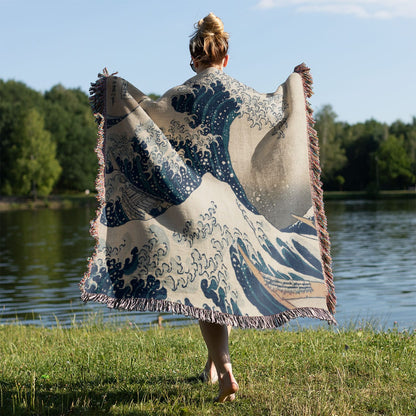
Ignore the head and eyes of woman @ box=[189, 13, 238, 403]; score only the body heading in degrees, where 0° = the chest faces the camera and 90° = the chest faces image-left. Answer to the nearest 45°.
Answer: approximately 180°
